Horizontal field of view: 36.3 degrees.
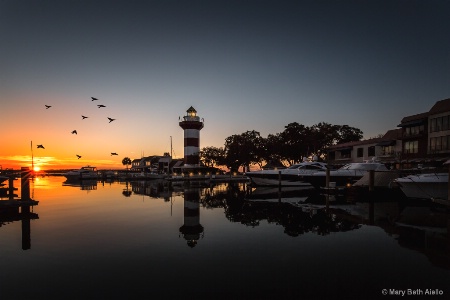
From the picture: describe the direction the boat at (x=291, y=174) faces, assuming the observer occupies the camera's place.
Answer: facing to the left of the viewer

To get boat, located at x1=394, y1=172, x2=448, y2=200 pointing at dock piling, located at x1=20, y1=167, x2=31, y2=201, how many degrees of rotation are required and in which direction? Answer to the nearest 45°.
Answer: approximately 45° to its left

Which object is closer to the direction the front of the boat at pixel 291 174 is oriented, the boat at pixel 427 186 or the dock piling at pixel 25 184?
the dock piling

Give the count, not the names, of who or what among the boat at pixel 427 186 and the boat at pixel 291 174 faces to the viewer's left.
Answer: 2

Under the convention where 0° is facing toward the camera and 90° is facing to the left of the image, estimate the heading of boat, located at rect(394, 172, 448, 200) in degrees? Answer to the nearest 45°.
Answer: approximately 90°

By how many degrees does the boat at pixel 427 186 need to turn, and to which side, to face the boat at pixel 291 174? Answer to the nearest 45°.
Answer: approximately 45° to its right
